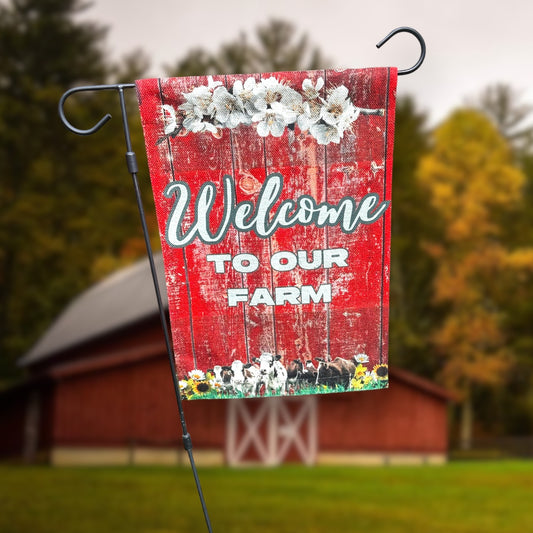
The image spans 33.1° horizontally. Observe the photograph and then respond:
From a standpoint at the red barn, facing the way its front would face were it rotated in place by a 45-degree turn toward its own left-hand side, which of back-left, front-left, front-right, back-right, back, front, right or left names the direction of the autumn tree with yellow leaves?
left

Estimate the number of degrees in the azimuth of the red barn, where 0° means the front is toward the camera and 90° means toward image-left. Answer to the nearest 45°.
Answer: approximately 0°

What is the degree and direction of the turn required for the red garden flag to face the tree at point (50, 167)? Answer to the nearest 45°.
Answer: approximately 180°

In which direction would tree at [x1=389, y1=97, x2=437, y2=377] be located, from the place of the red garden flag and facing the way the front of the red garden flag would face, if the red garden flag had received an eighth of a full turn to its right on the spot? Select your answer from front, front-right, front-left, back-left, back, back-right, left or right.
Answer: back-right

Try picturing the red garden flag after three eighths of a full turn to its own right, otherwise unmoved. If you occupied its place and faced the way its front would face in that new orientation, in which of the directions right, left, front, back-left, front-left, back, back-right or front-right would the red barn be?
front-right

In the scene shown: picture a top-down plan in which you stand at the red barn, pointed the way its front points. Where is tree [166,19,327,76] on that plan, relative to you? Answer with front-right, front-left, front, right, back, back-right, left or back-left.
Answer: back

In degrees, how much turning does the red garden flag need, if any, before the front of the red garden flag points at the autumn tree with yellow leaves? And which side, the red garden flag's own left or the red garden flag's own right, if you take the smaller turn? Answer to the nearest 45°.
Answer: approximately 180°

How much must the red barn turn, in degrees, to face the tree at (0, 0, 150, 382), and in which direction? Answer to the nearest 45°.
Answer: approximately 135° to its right

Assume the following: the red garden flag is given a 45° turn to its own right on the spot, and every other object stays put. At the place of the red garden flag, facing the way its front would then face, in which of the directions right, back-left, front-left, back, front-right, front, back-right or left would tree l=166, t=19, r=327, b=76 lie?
back-right

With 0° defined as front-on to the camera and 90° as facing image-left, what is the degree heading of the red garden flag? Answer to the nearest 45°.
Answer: approximately 0°
